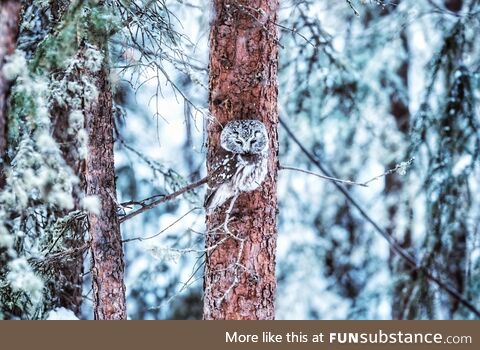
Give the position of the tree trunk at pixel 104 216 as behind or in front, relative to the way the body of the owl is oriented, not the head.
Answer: behind

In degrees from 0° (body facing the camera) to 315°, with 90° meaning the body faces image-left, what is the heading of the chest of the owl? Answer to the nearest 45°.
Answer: approximately 315°

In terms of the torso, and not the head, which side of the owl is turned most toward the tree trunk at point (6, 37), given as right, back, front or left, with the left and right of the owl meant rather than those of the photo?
right
